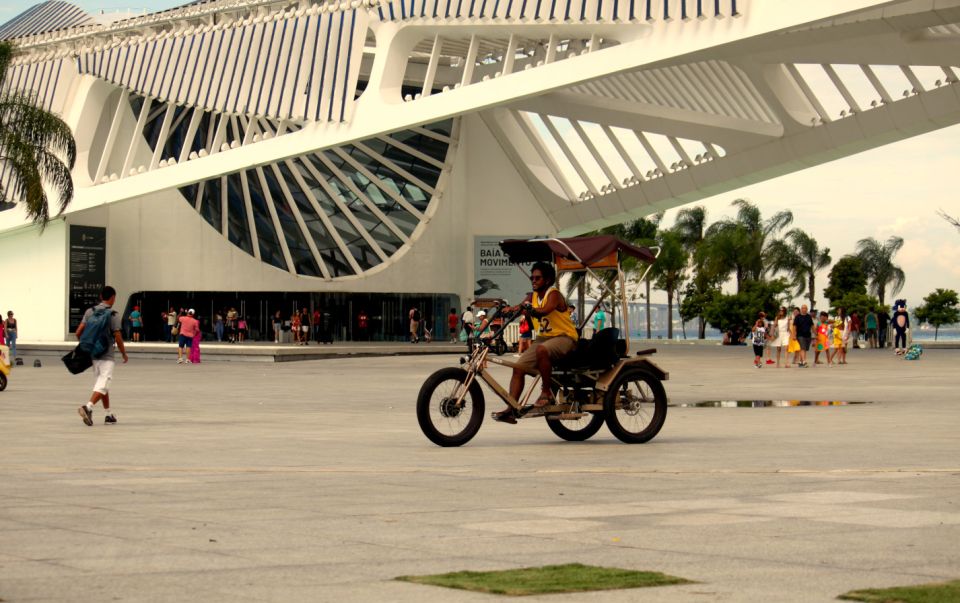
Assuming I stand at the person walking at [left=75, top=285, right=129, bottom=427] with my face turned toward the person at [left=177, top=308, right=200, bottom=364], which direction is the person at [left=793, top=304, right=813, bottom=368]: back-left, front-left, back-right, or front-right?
front-right

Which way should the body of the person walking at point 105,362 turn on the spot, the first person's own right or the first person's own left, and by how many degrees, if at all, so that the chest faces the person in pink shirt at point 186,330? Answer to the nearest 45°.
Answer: approximately 45° to the first person's own left

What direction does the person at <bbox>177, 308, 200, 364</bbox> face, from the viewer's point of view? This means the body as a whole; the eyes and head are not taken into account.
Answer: away from the camera

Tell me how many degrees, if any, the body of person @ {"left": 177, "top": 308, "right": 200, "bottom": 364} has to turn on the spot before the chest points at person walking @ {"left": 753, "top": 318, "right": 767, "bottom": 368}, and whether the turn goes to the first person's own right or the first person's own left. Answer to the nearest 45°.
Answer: approximately 90° to the first person's own right

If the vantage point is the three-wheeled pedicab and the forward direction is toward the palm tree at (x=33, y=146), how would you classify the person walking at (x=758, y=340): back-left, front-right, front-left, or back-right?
front-right

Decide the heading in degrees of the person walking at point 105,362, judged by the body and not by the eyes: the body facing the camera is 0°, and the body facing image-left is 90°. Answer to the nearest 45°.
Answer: approximately 225°

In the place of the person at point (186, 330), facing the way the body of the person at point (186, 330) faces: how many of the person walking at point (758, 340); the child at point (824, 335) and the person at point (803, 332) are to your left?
0
